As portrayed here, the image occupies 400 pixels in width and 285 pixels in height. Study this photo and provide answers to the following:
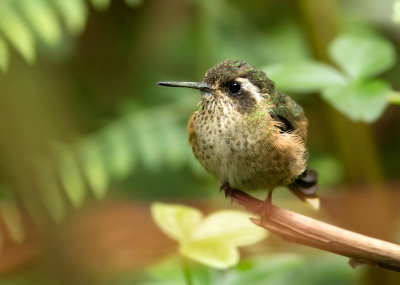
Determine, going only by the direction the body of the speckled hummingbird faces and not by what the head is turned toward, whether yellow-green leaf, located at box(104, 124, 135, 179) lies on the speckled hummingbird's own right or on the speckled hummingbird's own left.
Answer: on the speckled hummingbird's own right

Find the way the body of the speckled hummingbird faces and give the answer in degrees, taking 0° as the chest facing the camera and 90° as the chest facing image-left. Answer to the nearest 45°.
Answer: approximately 45°

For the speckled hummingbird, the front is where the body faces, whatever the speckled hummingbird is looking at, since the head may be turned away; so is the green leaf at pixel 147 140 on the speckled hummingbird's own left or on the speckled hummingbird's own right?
on the speckled hummingbird's own right

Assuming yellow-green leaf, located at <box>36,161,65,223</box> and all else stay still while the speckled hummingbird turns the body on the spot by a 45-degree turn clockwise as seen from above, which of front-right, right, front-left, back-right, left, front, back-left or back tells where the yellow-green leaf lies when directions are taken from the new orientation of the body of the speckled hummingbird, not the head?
front-right

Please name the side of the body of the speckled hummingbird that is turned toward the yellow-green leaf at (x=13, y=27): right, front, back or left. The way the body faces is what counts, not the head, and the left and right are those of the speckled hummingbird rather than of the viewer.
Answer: right

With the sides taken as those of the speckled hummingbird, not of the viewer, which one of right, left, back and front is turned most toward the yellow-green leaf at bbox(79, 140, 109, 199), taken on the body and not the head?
right

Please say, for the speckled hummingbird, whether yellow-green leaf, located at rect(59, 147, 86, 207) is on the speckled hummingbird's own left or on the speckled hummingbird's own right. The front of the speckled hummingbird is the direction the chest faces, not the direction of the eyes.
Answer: on the speckled hummingbird's own right
